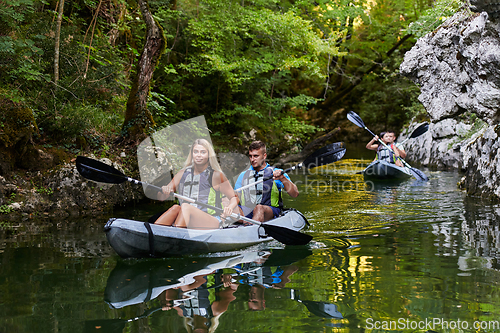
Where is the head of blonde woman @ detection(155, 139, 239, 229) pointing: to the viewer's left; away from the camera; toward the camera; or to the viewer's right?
toward the camera

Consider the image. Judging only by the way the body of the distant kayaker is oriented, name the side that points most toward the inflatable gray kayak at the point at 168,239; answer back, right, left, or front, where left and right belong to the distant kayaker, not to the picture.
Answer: front

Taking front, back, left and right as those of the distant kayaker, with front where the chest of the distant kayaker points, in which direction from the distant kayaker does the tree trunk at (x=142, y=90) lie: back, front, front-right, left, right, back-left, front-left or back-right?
front-right

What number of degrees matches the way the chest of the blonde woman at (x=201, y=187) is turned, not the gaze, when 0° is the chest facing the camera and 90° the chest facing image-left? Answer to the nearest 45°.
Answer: approximately 45°

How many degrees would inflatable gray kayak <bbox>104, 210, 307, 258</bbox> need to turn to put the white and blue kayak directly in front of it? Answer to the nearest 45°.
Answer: approximately 180°

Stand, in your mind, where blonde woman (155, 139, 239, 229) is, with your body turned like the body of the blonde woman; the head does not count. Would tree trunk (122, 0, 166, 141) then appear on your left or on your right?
on your right

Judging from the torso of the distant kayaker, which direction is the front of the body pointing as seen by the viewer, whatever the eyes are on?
toward the camera

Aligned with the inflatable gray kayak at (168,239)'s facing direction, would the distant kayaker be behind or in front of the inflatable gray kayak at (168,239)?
behind

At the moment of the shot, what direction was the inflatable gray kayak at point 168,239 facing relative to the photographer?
facing the viewer and to the left of the viewer
